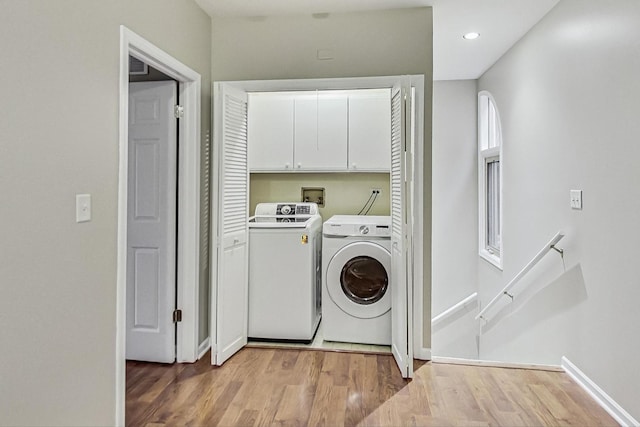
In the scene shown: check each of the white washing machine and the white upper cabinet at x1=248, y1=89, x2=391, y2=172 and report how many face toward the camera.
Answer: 2

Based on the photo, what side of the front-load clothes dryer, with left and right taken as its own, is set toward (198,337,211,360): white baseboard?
right

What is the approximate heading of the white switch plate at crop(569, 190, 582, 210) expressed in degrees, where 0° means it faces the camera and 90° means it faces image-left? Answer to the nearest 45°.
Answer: approximately 45°

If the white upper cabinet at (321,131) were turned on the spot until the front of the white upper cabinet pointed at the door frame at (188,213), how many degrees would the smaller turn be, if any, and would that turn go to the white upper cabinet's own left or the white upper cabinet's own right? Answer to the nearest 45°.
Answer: approximately 45° to the white upper cabinet's own right

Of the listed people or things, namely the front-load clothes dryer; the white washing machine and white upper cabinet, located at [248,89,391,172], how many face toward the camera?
3

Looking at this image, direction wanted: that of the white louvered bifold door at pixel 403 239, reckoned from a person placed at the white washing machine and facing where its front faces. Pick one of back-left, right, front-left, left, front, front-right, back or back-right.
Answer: front-left

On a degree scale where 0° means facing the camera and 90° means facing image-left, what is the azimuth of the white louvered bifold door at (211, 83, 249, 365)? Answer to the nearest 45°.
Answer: approximately 315°

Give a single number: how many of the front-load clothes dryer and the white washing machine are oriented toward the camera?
2

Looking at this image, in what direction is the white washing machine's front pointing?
toward the camera

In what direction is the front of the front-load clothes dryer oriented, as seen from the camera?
facing the viewer

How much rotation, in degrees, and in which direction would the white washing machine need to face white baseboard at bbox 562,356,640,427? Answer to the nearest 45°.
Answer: approximately 45° to its left
